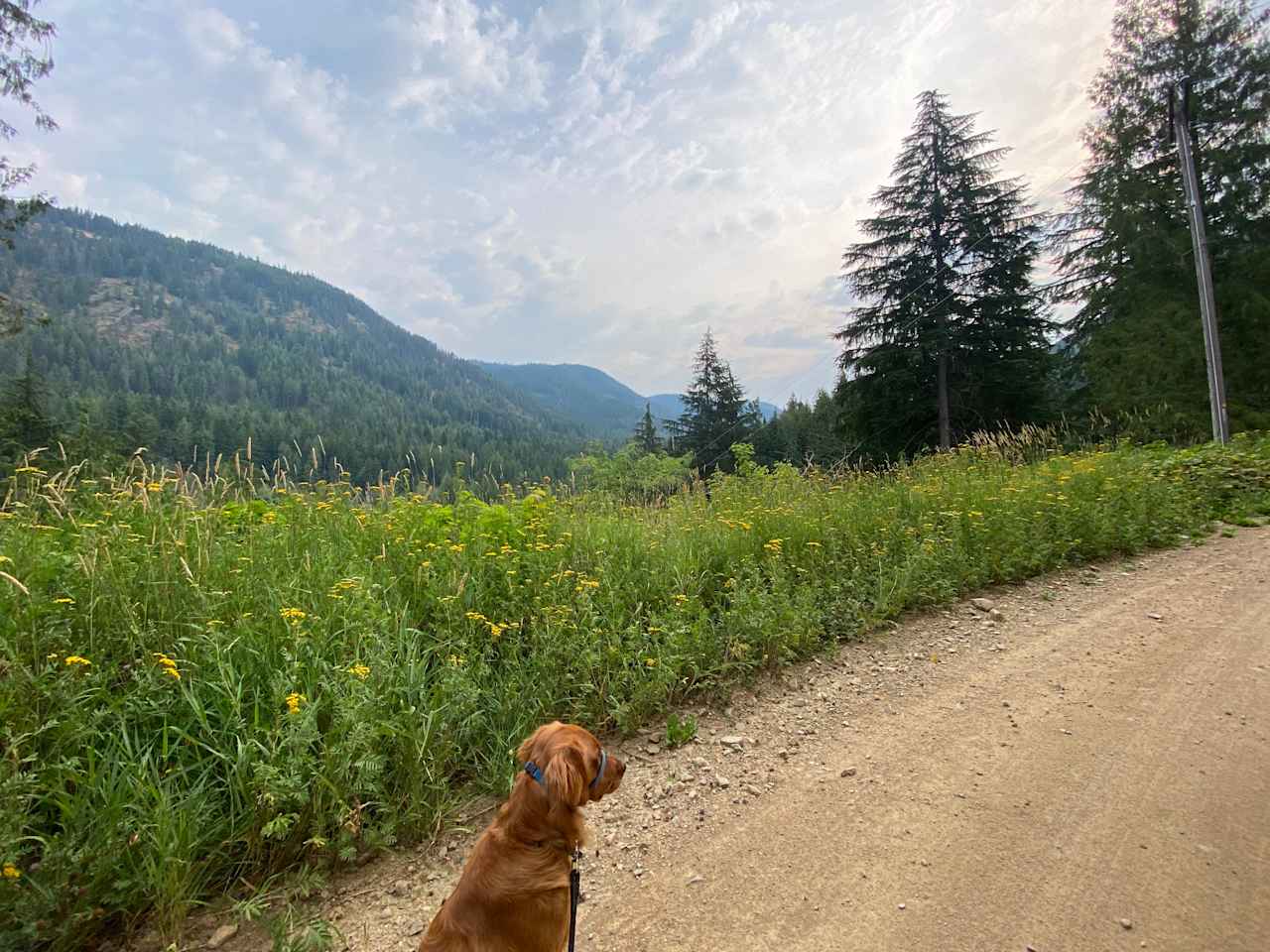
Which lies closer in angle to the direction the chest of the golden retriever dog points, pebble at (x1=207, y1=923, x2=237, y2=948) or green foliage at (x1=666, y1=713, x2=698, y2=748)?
the green foliage

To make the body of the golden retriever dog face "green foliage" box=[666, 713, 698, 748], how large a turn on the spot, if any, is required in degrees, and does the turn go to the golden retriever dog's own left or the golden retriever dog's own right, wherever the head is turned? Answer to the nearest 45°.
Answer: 0° — it already faces it

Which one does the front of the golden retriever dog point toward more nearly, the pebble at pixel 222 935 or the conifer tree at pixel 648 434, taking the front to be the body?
the conifer tree

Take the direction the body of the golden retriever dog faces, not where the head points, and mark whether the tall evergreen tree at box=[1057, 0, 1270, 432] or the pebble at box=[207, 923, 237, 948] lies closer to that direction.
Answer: the tall evergreen tree

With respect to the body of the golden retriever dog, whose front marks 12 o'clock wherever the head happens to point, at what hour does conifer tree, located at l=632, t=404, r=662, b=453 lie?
The conifer tree is roughly at 11 o'clock from the golden retriever dog.

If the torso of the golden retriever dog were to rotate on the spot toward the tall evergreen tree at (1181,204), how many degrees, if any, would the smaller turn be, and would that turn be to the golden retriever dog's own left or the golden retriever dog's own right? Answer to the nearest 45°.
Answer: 0° — it already faces it

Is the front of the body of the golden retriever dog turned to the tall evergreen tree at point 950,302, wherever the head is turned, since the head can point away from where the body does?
yes

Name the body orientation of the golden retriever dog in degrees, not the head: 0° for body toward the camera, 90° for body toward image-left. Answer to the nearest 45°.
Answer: approximately 225°

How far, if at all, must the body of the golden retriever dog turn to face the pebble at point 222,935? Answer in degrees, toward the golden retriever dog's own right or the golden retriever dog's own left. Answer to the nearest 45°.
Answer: approximately 135° to the golden retriever dog's own left

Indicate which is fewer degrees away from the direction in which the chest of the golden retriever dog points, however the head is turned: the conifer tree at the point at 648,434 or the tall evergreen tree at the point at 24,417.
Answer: the conifer tree
